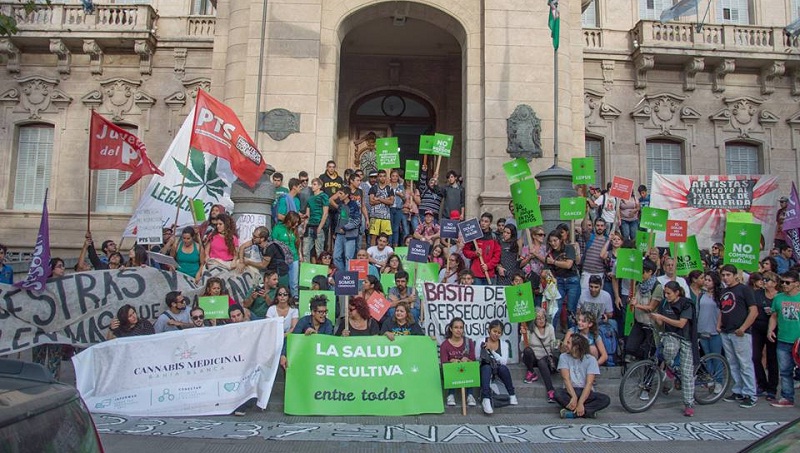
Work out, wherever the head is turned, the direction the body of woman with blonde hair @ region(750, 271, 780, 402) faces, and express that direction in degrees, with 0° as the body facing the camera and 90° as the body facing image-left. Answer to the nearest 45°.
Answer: approximately 45°

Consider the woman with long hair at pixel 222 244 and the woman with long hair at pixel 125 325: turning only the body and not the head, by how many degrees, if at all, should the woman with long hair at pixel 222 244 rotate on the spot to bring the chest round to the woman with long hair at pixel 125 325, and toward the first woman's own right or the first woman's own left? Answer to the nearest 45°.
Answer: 0° — they already face them

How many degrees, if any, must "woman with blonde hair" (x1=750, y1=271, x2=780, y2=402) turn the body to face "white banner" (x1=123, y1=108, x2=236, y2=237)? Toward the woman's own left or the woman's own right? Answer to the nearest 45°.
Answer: approximately 45° to the woman's own right

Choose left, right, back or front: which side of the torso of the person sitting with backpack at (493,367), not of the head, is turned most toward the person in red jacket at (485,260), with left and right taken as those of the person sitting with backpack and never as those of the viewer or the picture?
back

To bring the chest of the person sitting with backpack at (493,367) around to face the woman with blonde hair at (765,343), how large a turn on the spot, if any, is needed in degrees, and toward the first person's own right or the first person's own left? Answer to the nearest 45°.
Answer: approximately 90° to the first person's own left
